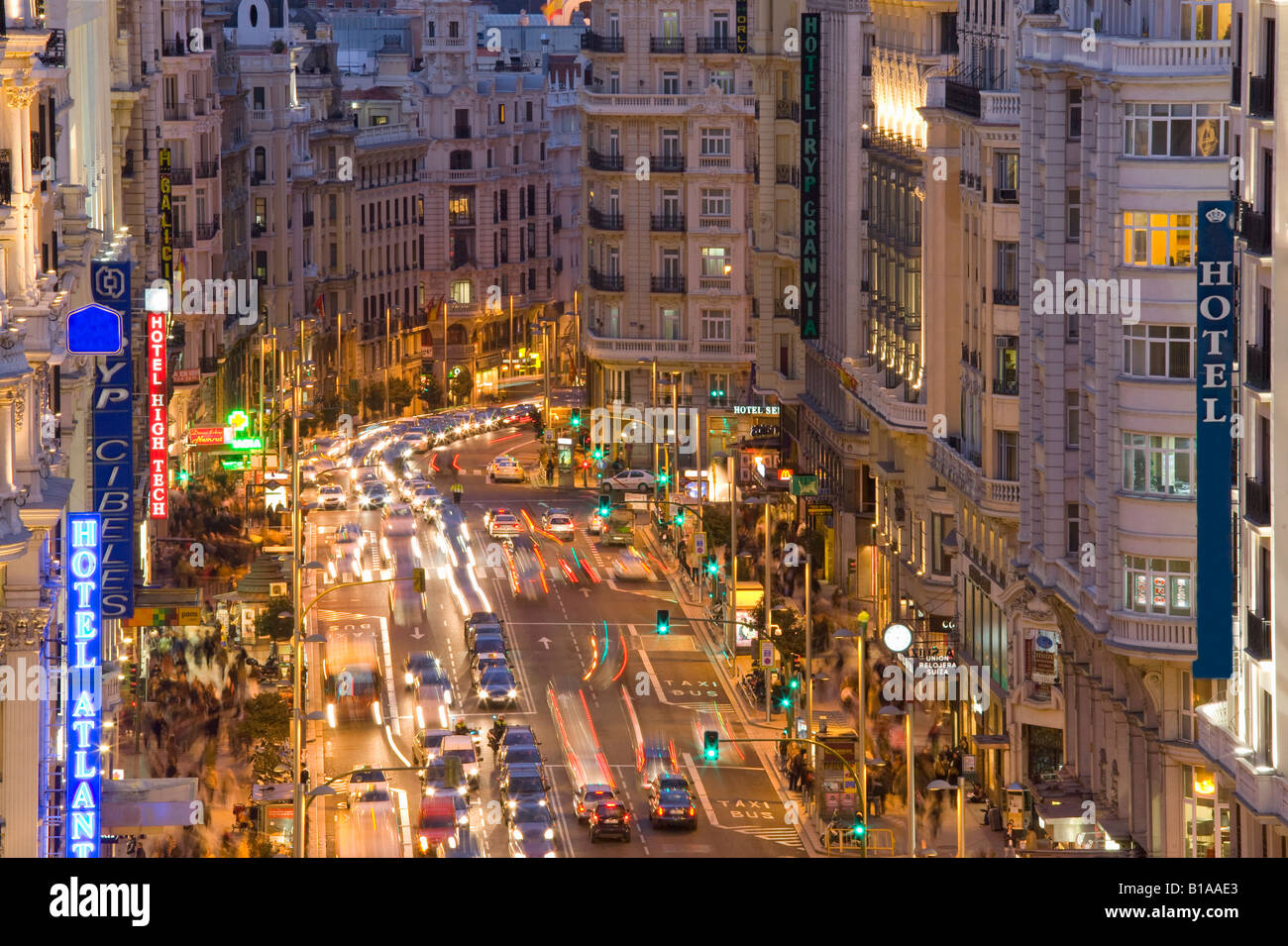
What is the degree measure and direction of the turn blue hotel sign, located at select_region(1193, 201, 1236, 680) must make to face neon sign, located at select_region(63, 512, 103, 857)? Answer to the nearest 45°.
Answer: approximately 90° to its right

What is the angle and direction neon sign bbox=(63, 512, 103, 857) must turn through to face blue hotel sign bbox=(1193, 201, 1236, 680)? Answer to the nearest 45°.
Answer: approximately 90° to its left

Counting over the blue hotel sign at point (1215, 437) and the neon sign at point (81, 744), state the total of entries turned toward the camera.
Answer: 2

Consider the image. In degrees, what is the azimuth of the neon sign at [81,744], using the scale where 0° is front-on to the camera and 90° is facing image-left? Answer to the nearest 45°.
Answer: approximately 0°
